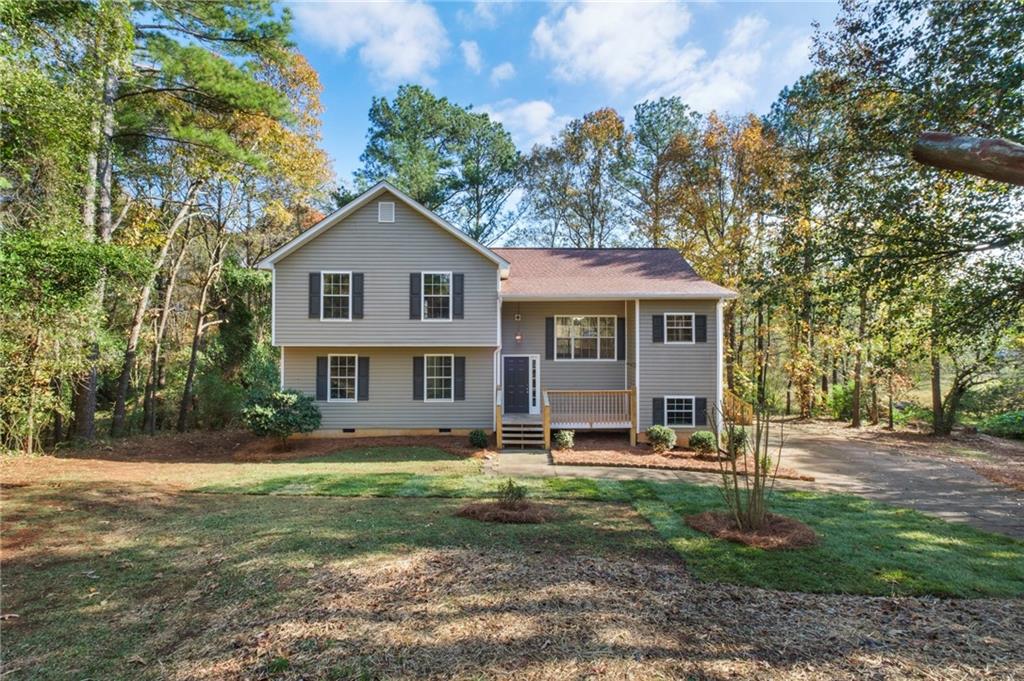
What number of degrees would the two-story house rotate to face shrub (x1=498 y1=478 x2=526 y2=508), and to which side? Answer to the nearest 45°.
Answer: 0° — it already faces it

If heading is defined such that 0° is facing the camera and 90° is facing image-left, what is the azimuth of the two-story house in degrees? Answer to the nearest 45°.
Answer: approximately 0°

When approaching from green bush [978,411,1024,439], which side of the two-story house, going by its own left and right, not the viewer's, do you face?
left

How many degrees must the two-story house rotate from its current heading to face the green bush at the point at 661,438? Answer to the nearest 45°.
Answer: approximately 90° to its left
